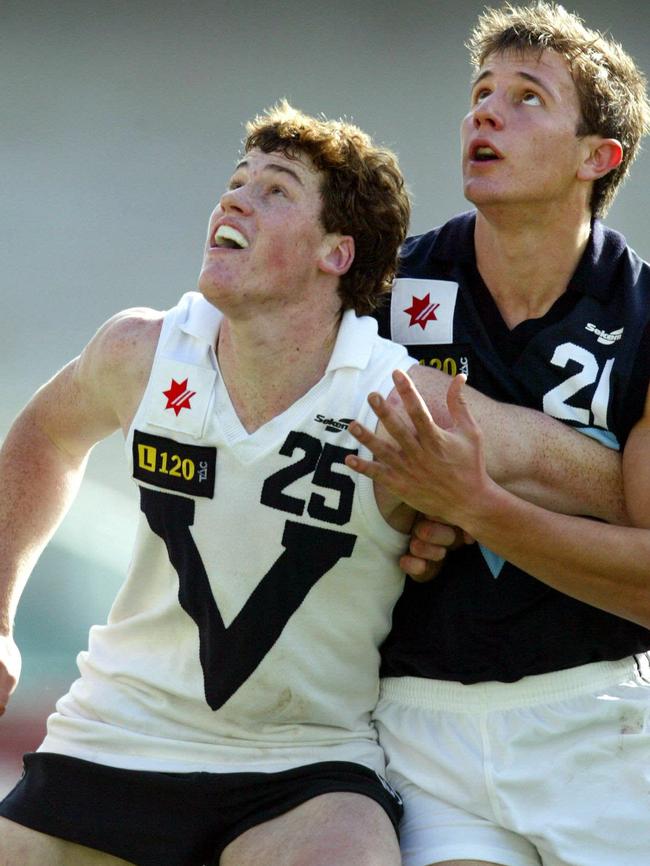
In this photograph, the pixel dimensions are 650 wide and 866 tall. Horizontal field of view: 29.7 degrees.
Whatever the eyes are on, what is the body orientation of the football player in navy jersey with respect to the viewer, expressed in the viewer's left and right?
facing the viewer and to the left of the viewer

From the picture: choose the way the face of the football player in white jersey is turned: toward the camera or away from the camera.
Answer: toward the camera

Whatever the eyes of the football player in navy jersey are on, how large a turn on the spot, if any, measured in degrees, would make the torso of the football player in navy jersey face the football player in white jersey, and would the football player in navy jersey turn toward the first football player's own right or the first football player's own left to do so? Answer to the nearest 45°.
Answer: approximately 45° to the first football player's own right

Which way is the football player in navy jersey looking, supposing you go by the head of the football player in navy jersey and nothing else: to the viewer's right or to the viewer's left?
to the viewer's left
